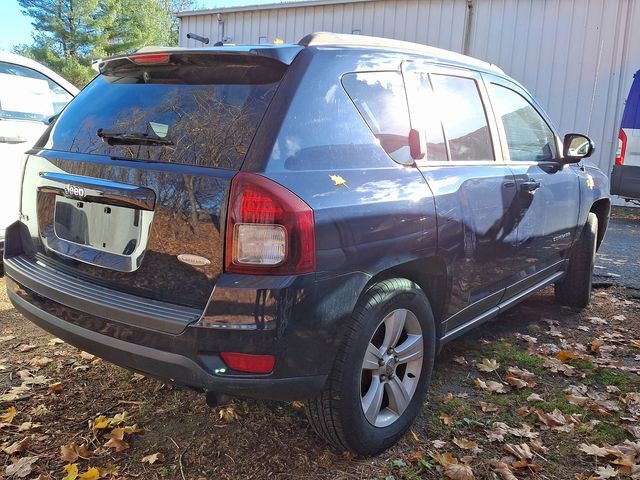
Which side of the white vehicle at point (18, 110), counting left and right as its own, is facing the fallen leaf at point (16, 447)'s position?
right

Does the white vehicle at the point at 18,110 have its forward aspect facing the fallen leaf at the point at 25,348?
no

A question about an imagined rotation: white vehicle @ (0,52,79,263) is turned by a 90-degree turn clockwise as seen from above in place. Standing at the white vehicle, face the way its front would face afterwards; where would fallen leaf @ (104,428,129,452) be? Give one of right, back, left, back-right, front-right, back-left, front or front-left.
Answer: front

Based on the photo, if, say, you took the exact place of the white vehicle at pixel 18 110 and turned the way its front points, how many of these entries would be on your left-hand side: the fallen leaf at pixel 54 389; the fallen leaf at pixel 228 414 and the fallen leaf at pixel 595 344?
0

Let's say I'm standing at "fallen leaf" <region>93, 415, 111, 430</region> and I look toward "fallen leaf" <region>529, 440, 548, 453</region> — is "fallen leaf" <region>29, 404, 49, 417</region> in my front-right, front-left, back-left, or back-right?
back-left

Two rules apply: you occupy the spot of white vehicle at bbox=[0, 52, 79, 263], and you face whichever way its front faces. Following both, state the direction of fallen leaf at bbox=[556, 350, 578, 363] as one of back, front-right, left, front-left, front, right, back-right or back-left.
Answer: front-right

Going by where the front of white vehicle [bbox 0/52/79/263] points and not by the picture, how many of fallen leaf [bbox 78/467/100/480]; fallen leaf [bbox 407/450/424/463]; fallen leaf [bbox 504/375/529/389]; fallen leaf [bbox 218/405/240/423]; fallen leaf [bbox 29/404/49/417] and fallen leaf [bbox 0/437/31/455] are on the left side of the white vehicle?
0

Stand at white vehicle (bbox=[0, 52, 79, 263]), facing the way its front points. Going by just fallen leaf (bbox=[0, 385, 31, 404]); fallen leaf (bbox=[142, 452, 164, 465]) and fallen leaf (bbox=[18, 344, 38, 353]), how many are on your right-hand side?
3

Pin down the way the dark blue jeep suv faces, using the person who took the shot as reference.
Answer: facing away from the viewer and to the right of the viewer

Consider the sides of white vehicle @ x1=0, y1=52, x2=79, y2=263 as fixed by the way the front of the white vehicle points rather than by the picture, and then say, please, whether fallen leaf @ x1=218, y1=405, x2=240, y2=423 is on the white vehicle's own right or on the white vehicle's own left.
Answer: on the white vehicle's own right

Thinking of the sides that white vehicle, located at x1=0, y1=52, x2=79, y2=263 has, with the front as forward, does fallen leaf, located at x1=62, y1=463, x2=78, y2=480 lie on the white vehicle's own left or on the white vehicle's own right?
on the white vehicle's own right

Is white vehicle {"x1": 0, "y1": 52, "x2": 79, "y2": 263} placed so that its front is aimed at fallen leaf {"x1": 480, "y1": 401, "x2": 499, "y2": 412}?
no

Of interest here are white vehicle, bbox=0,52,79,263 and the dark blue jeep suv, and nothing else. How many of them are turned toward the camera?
0

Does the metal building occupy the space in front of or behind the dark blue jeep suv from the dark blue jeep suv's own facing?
in front

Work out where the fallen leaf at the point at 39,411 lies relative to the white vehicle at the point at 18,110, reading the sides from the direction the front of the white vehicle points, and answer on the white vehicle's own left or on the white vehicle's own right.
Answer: on the white vehicle's own right

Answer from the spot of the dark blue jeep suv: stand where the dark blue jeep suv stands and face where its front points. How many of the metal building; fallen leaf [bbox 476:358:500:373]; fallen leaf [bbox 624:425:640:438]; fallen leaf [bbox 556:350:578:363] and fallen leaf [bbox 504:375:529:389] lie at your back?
0

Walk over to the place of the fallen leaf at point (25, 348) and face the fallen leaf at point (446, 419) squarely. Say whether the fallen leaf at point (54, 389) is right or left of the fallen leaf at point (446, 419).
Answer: right

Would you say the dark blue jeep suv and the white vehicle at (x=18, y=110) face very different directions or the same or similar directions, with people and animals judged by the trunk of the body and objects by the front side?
same or similar directions
